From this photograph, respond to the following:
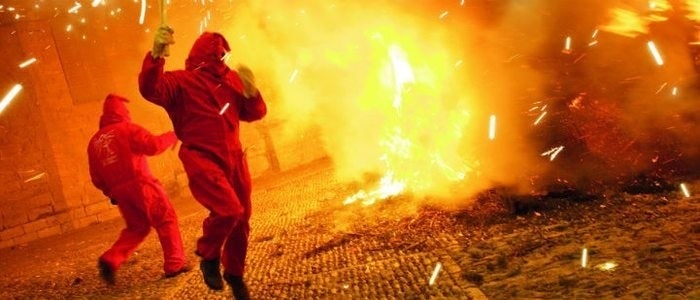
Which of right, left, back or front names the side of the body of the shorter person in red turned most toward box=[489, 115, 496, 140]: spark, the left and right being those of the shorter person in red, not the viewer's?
right

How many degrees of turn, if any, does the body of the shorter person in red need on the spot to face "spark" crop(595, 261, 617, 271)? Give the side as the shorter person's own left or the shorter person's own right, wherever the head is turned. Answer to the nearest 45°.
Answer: approximately 90° to the shorter person's own right

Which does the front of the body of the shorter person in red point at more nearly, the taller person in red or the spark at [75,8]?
the spark

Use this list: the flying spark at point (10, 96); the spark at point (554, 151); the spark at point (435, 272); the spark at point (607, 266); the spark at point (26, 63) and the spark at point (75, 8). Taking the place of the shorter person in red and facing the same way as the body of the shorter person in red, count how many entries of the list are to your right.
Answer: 3

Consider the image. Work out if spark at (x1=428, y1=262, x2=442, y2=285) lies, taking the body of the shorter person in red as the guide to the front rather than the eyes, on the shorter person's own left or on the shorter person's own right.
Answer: on the shorter person's own right

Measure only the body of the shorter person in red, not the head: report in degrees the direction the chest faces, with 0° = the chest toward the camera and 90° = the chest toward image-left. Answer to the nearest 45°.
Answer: approximately 225°
